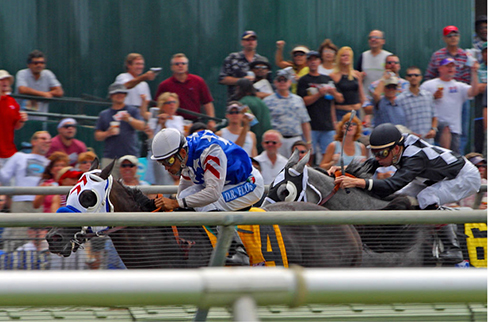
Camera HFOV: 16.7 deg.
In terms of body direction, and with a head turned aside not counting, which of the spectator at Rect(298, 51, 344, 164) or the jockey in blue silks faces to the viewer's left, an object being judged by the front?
the jockey in blue silks

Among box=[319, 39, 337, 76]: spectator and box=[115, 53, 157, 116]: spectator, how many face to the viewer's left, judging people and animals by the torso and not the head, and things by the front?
0

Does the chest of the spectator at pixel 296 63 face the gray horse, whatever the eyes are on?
yes

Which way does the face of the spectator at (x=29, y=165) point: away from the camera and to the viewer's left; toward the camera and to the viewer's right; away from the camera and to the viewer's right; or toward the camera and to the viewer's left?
toward the camera and to the viewer's right

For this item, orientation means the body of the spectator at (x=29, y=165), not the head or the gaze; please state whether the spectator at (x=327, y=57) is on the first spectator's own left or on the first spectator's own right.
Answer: on the first spectator's own left

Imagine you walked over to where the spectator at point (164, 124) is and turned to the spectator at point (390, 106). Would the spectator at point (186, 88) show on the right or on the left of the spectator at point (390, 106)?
left
